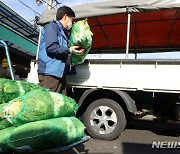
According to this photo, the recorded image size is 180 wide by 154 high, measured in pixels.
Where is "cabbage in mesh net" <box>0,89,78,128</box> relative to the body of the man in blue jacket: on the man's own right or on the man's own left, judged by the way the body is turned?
on the man's own right

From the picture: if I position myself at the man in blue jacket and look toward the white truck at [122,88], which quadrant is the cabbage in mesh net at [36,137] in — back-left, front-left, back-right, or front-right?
back-right

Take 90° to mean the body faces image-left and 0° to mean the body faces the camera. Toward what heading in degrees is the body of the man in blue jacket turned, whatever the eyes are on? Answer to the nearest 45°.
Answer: approximately 270°

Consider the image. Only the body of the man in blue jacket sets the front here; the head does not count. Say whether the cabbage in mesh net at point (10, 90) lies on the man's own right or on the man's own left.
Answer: on the man's own right

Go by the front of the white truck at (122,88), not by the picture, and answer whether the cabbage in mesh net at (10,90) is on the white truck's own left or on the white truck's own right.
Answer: on the white truck's own right

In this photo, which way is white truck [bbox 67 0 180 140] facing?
to the viewer's right

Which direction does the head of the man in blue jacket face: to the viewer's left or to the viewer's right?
to the viewer's right

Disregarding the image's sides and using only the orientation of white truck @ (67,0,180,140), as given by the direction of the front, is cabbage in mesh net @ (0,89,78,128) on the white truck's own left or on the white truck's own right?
on the white truck's own right

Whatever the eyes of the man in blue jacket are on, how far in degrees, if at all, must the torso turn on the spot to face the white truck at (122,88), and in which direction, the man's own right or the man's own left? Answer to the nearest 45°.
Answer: approximately 45° to the man's own left

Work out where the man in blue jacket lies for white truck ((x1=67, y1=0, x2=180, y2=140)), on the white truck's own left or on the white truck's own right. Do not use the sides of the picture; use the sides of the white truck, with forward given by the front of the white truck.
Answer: on the white truck's own right

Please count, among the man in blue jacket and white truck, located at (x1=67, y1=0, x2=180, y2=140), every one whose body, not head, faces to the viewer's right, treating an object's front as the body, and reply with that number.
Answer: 2

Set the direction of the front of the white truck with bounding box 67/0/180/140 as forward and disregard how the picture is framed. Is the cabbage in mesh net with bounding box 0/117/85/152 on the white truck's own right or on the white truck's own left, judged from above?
on the white truck's own right
